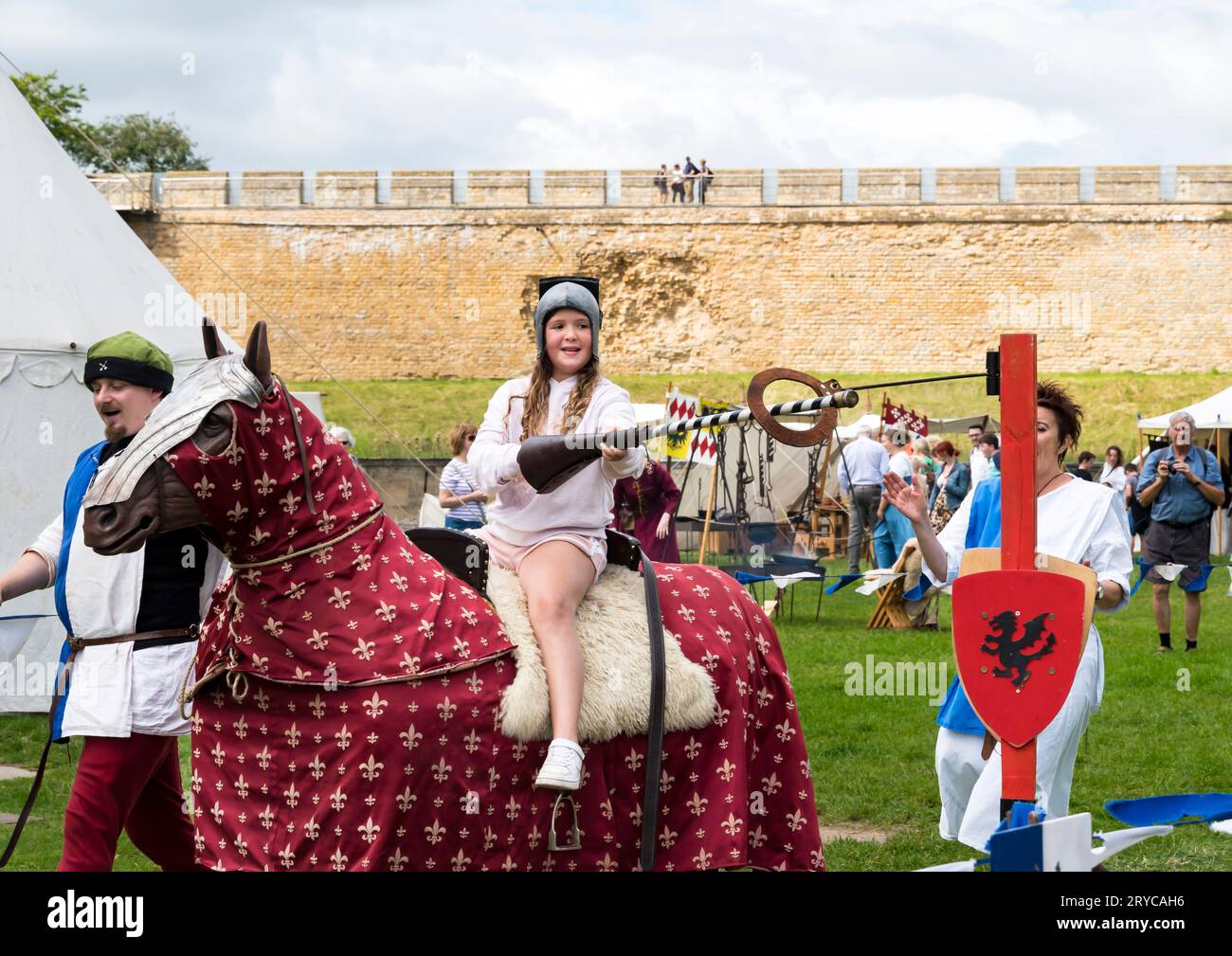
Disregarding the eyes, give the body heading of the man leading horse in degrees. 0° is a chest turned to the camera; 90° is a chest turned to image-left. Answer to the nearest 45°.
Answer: approximately 45°

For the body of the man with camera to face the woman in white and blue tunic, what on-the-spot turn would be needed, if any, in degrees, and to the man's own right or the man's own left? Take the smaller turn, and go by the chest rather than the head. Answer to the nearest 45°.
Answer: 0° — they already face them

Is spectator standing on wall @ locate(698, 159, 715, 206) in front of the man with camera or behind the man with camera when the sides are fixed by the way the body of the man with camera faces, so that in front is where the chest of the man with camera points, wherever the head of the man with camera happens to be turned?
behind

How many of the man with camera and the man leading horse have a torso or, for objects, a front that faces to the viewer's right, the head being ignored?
0

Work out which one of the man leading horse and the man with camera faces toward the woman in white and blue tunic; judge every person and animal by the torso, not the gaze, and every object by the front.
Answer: the man with camera

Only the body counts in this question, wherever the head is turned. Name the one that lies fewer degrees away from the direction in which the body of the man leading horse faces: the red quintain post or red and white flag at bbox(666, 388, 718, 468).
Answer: the red quintain post
